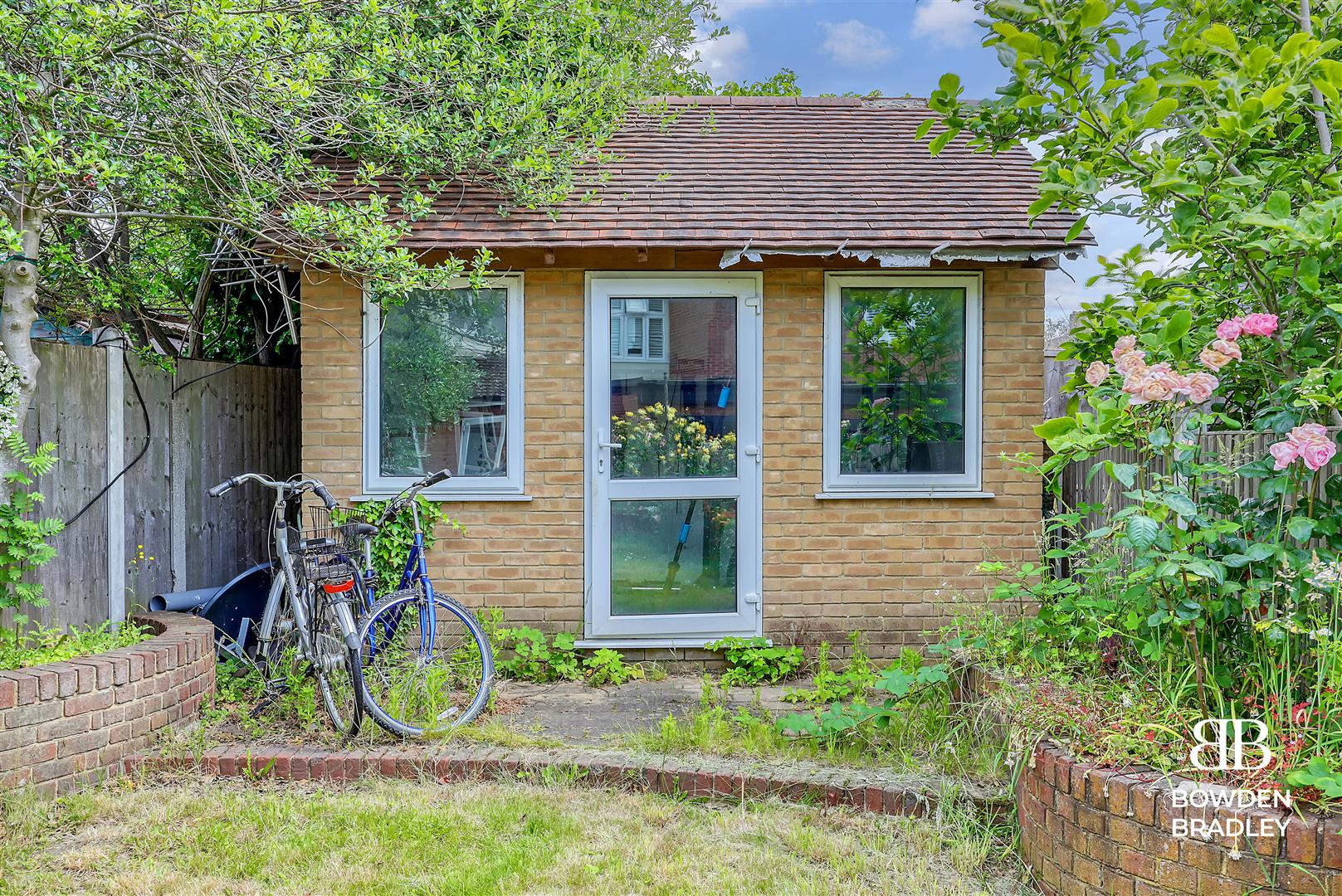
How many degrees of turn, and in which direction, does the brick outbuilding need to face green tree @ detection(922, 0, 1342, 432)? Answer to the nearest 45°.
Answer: approximately 45° to its left

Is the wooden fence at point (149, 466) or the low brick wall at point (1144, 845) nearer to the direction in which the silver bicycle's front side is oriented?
the wooden fence

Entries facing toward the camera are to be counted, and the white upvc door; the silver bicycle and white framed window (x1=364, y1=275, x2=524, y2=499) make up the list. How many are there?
2

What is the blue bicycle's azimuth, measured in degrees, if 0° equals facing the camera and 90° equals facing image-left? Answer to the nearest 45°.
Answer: approximately 315°

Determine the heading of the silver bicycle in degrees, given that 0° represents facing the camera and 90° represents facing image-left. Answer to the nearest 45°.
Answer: approximately 135°

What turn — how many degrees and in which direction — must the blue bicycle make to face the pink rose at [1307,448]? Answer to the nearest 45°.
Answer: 0° — it already faces it

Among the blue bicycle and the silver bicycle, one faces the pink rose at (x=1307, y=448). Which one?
the blue bicycle

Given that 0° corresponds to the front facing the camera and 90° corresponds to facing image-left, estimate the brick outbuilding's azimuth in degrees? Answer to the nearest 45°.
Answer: approximately 0°
